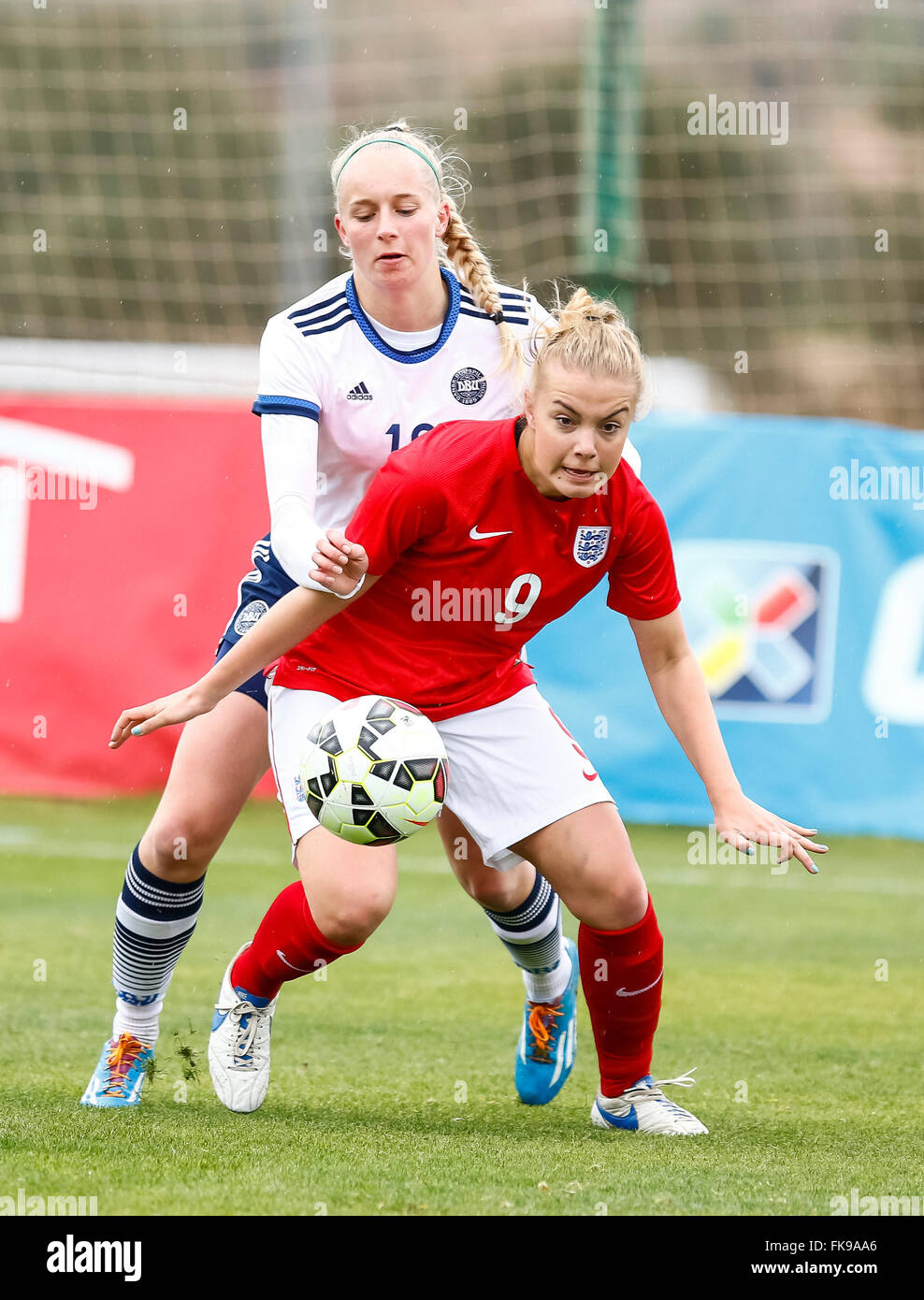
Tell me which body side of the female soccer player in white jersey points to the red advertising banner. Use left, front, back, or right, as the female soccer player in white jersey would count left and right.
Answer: back

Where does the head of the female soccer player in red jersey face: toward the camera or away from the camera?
toward the camera

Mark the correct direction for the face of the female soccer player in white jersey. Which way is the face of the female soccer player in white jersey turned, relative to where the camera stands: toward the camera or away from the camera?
toward the camera

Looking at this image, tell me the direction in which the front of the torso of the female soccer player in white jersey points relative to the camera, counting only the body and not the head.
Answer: toward the camera

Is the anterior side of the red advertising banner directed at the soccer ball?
yes

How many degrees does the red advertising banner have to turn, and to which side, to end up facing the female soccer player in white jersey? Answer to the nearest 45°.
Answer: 0° — it already faces them

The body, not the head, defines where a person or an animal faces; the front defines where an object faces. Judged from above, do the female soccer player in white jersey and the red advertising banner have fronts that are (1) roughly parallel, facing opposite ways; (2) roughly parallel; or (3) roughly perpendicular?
roughly parallel

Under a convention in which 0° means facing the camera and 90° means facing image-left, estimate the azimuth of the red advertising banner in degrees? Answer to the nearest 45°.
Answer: approximately 0°

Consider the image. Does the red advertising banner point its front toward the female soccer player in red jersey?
yes

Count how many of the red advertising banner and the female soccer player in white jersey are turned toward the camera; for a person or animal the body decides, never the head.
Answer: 2
